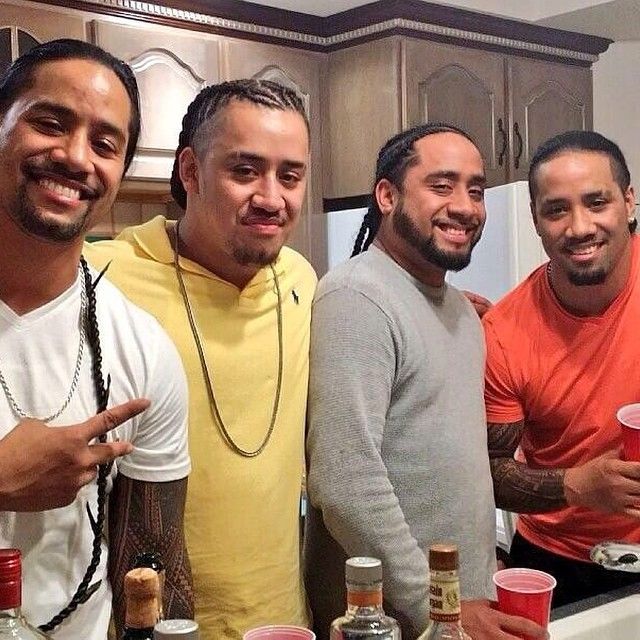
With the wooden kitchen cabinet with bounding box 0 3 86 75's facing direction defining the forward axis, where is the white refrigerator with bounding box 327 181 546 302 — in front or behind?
in front

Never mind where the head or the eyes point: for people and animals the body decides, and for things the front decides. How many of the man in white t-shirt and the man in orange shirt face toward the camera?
2

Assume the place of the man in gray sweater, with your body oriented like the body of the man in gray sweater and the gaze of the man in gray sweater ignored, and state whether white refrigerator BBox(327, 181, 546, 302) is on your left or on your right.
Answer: on your left

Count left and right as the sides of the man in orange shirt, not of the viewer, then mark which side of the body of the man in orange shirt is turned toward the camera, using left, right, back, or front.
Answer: front

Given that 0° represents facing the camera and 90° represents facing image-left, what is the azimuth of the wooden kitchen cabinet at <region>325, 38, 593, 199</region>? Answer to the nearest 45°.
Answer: approximately 315°

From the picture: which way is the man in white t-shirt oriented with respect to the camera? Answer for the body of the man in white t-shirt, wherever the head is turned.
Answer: toward the camera

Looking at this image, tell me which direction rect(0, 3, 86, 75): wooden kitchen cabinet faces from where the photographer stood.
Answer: facing the viewer and to the right of the viewer

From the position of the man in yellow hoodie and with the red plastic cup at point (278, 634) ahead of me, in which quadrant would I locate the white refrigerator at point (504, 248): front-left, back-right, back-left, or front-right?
back-left

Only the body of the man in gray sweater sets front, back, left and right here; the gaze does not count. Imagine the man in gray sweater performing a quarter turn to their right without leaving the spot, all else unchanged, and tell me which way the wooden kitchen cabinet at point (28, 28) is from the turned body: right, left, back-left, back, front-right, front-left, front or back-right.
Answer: right

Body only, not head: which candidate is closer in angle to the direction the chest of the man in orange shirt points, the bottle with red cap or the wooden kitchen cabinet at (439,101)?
the bottle with red cap

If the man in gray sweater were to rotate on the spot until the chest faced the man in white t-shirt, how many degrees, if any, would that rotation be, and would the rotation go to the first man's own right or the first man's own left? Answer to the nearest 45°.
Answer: approximately 90° to the first man's own right
